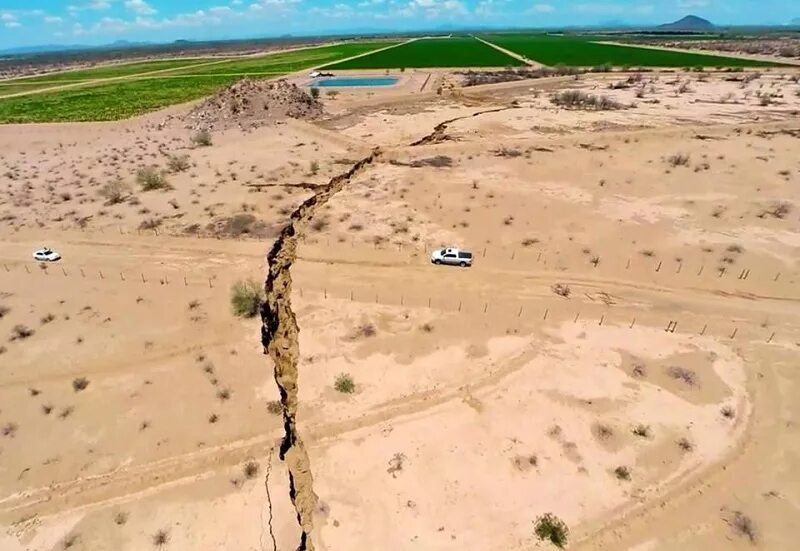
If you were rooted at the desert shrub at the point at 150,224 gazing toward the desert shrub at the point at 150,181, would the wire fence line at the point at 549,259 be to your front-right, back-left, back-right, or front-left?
back-right

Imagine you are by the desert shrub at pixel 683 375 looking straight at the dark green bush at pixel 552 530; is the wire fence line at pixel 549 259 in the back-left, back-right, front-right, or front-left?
back-right

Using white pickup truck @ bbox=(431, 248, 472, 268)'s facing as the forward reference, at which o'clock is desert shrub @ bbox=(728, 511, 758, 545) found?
The desert shrub is roughly at 8 o'clock from the white pickup truck.

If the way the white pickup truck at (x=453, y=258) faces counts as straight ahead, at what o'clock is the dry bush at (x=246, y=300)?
The dry bush is roughly at 11 o'clock from the white pickup truck.

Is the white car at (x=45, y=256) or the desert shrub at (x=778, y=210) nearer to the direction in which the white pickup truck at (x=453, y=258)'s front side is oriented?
the white car

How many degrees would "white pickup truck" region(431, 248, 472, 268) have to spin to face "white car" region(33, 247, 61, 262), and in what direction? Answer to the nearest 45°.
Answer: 0° — it already faces it

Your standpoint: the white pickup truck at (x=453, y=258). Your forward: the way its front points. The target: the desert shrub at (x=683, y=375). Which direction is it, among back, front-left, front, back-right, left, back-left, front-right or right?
back-left

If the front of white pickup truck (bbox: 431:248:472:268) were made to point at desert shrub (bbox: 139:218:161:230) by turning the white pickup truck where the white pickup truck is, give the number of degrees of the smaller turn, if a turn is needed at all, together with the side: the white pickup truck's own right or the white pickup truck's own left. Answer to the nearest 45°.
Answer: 0° — it already faces it

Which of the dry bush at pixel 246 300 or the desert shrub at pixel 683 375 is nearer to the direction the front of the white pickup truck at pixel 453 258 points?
the dry bush

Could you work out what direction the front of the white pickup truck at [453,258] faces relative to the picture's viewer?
facing to the left of the viewer

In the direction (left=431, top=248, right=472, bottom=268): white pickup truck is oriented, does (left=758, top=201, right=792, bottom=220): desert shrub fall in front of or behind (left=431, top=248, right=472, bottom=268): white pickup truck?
behind
